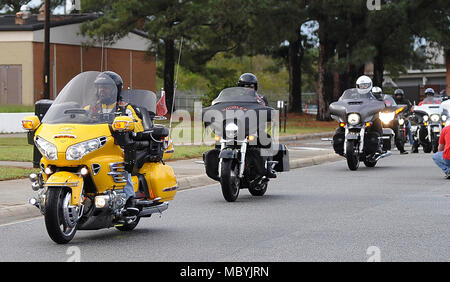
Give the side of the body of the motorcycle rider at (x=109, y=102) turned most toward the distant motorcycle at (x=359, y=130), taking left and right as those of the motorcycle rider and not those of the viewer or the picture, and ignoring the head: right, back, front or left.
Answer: back

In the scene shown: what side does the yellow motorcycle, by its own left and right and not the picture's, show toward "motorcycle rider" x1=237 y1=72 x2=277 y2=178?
back

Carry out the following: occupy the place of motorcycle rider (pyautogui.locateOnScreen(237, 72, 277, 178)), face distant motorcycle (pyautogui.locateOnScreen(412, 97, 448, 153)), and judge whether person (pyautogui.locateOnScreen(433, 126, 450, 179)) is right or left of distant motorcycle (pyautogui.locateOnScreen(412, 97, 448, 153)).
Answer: right

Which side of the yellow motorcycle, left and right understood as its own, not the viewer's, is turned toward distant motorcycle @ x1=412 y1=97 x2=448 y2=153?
back

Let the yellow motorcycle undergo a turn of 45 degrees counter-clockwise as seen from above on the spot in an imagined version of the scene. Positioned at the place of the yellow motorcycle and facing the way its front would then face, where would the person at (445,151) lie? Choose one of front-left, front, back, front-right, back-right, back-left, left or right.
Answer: back-left

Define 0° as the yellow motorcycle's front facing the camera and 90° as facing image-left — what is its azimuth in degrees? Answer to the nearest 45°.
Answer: approximately 45°

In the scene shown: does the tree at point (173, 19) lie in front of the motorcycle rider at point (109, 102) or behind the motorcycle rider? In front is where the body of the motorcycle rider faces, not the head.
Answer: behind

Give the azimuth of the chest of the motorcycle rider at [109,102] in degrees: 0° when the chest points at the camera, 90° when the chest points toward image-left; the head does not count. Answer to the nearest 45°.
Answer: approximately 45°

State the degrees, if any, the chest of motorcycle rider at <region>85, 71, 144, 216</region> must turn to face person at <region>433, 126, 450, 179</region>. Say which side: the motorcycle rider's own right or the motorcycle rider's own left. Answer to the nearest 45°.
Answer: approximately 180°

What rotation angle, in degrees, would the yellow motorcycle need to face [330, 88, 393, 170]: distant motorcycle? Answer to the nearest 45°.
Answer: approximately 180°
